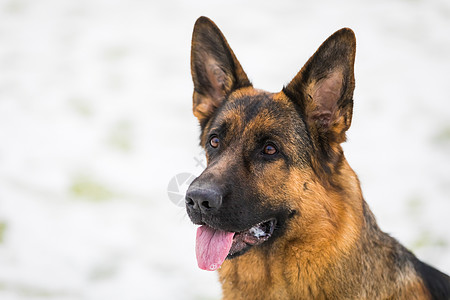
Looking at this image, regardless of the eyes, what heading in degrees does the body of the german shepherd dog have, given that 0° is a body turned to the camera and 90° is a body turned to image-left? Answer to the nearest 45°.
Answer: approximately 45°
